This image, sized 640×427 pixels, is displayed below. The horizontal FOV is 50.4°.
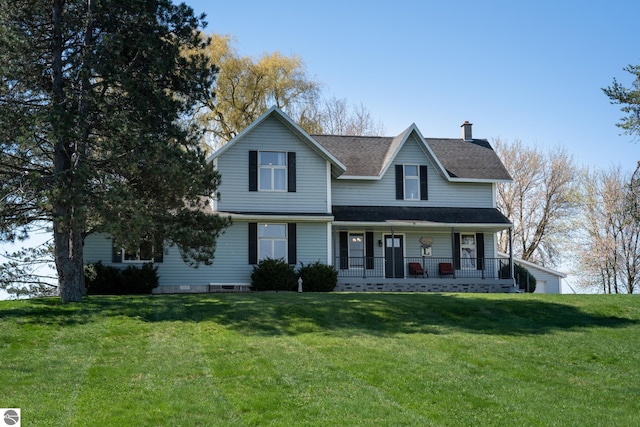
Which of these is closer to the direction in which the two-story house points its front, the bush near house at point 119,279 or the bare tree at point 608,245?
the bush near house

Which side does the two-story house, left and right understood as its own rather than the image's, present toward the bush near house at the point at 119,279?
right

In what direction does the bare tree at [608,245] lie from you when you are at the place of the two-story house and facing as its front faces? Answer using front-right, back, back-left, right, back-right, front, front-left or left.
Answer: back-left

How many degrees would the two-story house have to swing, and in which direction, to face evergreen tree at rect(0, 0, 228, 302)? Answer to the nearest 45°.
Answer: approximately 45° to its right

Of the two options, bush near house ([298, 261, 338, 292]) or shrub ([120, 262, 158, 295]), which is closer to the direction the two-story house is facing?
the bush near house

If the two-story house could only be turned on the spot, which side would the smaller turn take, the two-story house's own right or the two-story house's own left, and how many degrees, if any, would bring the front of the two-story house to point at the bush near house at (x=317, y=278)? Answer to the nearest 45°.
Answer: approximately 45° to the two-story house's own right

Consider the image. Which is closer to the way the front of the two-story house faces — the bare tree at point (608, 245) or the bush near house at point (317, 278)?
the bush near house

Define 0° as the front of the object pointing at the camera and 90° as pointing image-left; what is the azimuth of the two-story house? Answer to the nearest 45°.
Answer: approximately 0°

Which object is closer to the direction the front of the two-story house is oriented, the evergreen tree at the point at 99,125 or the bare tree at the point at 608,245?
the evergreen tree

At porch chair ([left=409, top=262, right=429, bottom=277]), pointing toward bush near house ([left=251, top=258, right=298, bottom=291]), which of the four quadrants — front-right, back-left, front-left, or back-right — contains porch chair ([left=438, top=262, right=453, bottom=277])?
back-left

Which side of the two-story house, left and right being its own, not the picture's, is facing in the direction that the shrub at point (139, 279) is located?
right
